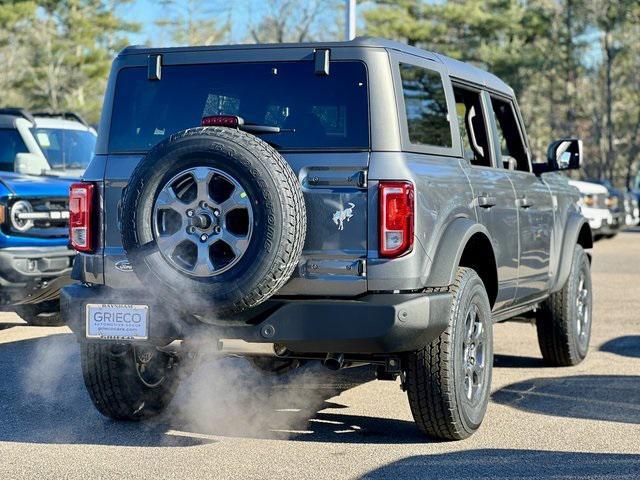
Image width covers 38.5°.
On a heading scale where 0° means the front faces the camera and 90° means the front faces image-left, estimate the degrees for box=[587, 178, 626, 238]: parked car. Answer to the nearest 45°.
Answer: approximately 315°

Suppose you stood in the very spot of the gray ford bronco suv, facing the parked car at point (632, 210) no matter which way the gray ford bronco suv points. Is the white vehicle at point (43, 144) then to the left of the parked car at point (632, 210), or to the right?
left

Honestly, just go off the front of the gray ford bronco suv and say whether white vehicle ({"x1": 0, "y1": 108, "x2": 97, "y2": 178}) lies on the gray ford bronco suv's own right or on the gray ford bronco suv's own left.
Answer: on the gray ford bronco suv's own left

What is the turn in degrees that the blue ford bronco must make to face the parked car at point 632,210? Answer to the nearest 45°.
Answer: approximately 90° to its left

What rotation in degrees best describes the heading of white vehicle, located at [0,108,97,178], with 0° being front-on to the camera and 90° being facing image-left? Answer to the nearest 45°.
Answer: approximately 315°

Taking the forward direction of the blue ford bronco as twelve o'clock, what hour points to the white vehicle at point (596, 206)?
The white vehicle is roughly at 9 o'clock from the blue ford bronco.

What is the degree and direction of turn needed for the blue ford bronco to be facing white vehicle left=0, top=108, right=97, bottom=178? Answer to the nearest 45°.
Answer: approximately 135° to its left

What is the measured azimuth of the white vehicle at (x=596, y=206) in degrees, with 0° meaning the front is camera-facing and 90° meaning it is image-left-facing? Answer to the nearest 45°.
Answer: approximately 315°

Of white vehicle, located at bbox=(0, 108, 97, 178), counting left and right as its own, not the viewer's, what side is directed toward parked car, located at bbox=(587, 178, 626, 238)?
left

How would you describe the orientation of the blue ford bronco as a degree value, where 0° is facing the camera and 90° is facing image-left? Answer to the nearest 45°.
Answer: approximately 315°

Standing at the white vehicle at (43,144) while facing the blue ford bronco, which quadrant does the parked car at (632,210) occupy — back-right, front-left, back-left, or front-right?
back-left

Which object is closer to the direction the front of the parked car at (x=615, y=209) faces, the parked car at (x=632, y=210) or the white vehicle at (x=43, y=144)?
the white vehicle
